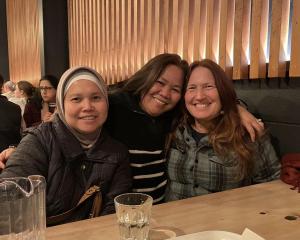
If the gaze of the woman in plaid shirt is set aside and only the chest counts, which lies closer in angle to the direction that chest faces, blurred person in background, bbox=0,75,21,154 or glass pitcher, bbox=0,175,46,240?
the glass pitcher

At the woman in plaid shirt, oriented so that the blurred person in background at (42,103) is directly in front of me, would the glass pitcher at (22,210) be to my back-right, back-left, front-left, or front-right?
back-left

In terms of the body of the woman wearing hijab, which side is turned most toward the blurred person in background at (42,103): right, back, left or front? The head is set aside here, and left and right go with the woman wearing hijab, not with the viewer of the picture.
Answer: back

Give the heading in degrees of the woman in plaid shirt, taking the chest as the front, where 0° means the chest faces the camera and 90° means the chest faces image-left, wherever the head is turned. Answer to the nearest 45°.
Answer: approximately 45°

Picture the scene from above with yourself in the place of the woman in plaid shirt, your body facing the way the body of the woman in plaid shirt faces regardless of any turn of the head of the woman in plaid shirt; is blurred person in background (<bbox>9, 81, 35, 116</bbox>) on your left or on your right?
on your right

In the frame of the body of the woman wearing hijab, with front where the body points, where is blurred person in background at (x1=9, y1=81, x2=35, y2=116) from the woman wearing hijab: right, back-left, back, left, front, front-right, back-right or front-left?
back

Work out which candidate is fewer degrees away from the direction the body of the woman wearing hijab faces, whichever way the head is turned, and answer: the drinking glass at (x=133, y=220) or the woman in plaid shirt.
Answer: the drinking glass

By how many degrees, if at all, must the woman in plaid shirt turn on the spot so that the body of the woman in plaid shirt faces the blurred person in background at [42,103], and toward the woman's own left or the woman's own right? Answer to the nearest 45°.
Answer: approximately 90° to the woman's own right
